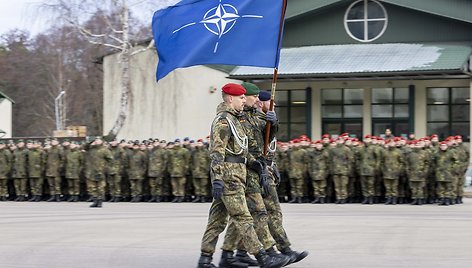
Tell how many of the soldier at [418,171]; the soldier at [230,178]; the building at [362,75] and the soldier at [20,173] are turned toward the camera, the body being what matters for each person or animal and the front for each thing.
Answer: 3

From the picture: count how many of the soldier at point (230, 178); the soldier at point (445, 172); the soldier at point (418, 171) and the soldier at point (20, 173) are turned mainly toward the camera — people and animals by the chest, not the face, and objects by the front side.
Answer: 3

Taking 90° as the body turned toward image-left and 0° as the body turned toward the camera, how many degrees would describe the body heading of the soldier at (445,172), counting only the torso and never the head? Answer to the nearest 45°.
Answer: approximately 0°

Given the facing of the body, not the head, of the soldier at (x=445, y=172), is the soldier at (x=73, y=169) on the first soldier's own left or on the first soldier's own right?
on the first soldier's own right

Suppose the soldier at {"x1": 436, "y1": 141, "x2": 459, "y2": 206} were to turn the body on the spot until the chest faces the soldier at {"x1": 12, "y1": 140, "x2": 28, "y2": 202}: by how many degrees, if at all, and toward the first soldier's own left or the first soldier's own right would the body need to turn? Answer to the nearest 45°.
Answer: approximately 90° to the first soldier's own right

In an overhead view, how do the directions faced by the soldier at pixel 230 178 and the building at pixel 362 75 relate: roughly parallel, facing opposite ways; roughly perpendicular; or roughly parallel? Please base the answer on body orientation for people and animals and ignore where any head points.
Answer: roughly perpendicular

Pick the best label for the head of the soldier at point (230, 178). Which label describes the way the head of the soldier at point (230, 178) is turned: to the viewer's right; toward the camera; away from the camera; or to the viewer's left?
to the viewer's right

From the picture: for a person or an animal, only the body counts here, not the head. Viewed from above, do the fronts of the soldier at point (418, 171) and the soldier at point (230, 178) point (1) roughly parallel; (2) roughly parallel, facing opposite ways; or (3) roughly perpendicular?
roughly perpendicular

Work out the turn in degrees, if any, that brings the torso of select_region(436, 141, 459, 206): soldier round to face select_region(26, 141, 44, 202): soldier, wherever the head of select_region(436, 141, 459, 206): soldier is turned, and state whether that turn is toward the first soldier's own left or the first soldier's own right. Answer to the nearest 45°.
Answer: approximately 90° to the first soldier's own right
